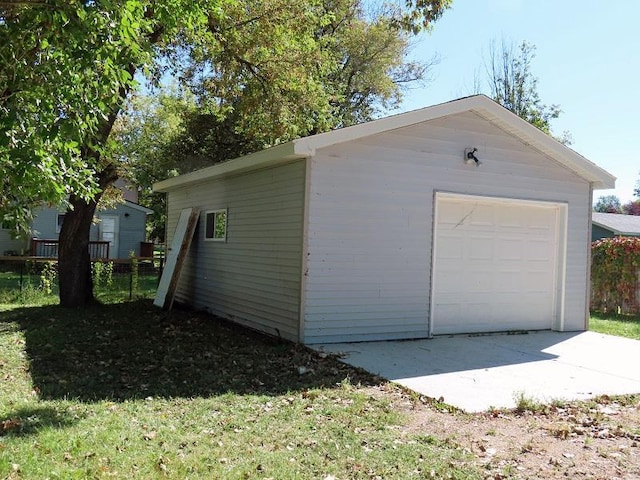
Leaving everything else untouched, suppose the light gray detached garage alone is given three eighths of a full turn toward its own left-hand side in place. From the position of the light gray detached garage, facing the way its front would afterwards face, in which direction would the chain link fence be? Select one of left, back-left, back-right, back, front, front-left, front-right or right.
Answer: front-left

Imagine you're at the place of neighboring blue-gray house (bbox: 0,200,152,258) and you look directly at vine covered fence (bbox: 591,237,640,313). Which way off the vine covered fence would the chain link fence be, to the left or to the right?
right

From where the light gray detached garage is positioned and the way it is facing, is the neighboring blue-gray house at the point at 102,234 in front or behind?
behind

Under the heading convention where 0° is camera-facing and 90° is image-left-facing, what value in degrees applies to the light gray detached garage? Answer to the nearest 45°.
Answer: approximately 315°

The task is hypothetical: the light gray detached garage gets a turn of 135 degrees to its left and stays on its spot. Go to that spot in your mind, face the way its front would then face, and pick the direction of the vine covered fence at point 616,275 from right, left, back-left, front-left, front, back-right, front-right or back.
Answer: front-right
